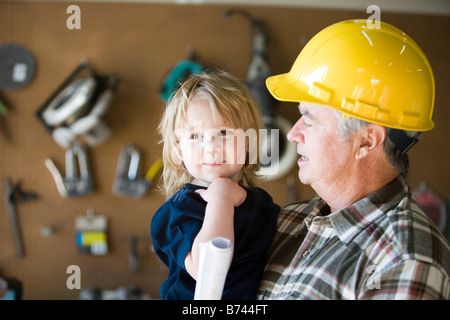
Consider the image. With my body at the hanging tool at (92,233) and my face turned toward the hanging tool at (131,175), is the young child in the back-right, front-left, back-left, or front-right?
front-right

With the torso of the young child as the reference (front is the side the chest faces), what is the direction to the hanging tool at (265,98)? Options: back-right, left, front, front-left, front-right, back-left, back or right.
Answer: back

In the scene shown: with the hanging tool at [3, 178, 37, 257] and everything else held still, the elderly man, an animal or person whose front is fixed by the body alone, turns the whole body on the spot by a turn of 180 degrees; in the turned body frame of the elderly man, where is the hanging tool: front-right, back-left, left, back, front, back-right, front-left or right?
left

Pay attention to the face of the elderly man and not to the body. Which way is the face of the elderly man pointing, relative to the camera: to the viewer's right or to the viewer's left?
to the viewer's left

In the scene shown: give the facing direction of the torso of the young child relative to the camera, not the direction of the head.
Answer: toward the camera

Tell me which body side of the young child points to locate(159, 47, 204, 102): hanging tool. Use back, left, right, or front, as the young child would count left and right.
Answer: back

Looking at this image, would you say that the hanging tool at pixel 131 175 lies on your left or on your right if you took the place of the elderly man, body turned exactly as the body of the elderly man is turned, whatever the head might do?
on your right

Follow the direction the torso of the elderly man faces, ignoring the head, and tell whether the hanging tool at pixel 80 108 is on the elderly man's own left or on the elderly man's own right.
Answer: on the elderly man's own right

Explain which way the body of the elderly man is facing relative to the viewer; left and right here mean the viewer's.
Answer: facing the viewer and to the left of the viewer

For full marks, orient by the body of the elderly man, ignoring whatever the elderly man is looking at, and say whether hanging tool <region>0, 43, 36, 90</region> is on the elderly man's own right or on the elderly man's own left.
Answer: on the elderly man's own right

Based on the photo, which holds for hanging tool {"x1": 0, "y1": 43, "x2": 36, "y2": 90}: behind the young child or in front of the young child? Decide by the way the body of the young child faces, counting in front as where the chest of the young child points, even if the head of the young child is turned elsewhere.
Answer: behind

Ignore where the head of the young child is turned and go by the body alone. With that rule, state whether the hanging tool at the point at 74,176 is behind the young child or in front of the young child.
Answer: behind

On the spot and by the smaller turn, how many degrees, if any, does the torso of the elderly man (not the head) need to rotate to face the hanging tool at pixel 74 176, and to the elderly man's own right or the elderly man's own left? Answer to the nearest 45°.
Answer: approximately 90° to the elderly man's own right
